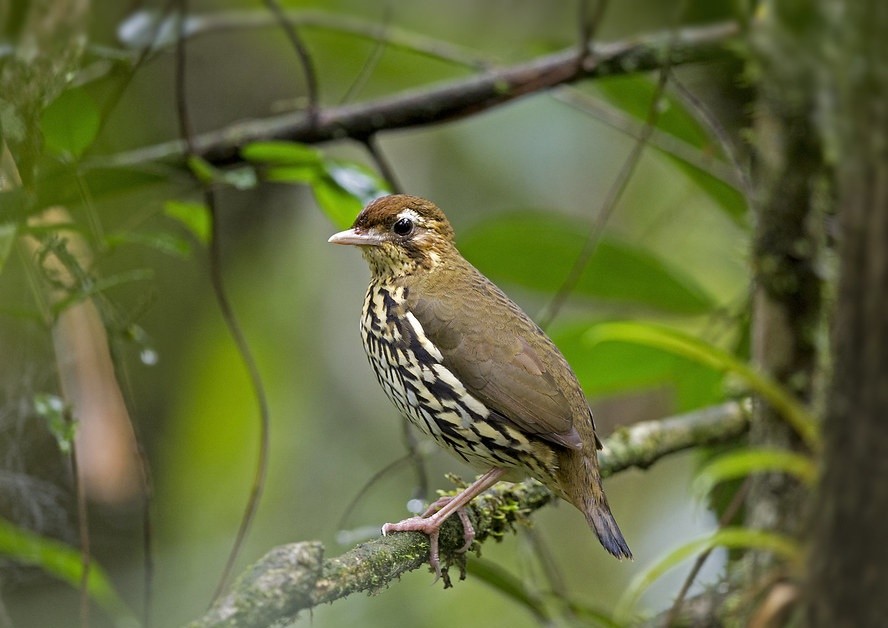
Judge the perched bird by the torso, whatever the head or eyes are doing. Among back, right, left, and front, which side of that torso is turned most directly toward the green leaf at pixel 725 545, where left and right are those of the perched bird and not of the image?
back

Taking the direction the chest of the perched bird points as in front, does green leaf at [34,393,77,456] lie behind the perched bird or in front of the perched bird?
in front

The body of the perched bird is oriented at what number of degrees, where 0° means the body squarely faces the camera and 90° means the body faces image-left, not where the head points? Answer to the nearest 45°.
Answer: approximately 90°

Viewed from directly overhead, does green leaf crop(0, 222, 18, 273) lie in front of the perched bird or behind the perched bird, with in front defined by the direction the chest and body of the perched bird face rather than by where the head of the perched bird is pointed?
in front
